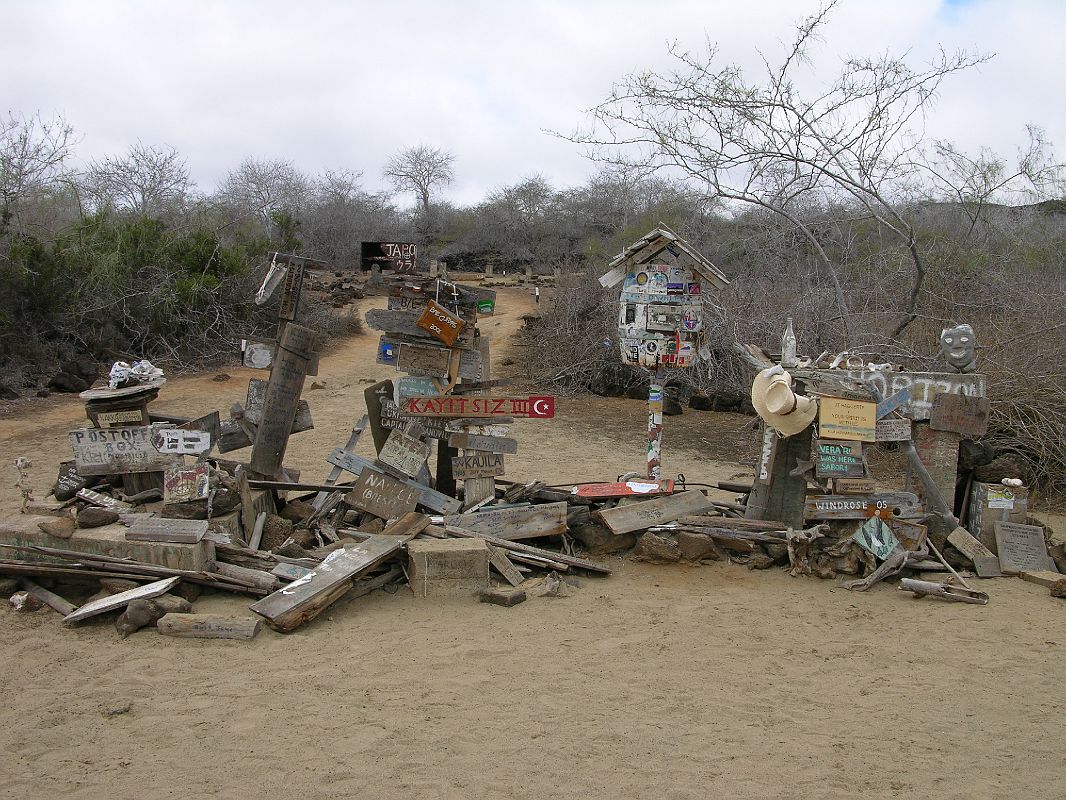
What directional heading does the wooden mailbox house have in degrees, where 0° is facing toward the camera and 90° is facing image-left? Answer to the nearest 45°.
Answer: approximately 0°

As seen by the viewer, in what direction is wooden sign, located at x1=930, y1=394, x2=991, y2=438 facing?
toward the camera

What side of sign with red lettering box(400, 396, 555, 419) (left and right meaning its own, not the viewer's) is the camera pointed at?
front

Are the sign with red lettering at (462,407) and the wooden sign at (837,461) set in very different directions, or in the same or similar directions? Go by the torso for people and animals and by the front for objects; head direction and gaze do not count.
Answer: same or similar directions

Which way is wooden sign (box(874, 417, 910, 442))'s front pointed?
toward the camera

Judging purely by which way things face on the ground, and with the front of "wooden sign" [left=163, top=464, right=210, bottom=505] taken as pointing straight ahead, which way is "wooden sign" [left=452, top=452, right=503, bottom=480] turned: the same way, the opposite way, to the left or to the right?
the same way

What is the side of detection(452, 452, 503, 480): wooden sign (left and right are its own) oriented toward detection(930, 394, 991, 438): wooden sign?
left

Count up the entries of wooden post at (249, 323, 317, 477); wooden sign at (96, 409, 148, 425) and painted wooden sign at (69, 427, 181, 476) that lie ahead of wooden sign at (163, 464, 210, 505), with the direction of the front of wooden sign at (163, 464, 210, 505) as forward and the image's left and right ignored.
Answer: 0

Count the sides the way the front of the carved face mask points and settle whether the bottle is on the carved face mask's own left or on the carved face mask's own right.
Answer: on the carved face mask's own right

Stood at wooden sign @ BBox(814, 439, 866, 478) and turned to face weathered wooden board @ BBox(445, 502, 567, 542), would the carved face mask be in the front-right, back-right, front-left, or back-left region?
back-right

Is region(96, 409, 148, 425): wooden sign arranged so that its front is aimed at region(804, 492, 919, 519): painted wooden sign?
no

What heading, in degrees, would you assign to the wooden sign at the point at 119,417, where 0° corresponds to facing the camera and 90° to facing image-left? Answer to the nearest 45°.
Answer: approximately 0°

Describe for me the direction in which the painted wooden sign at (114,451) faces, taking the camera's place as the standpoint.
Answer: facing the viewer
